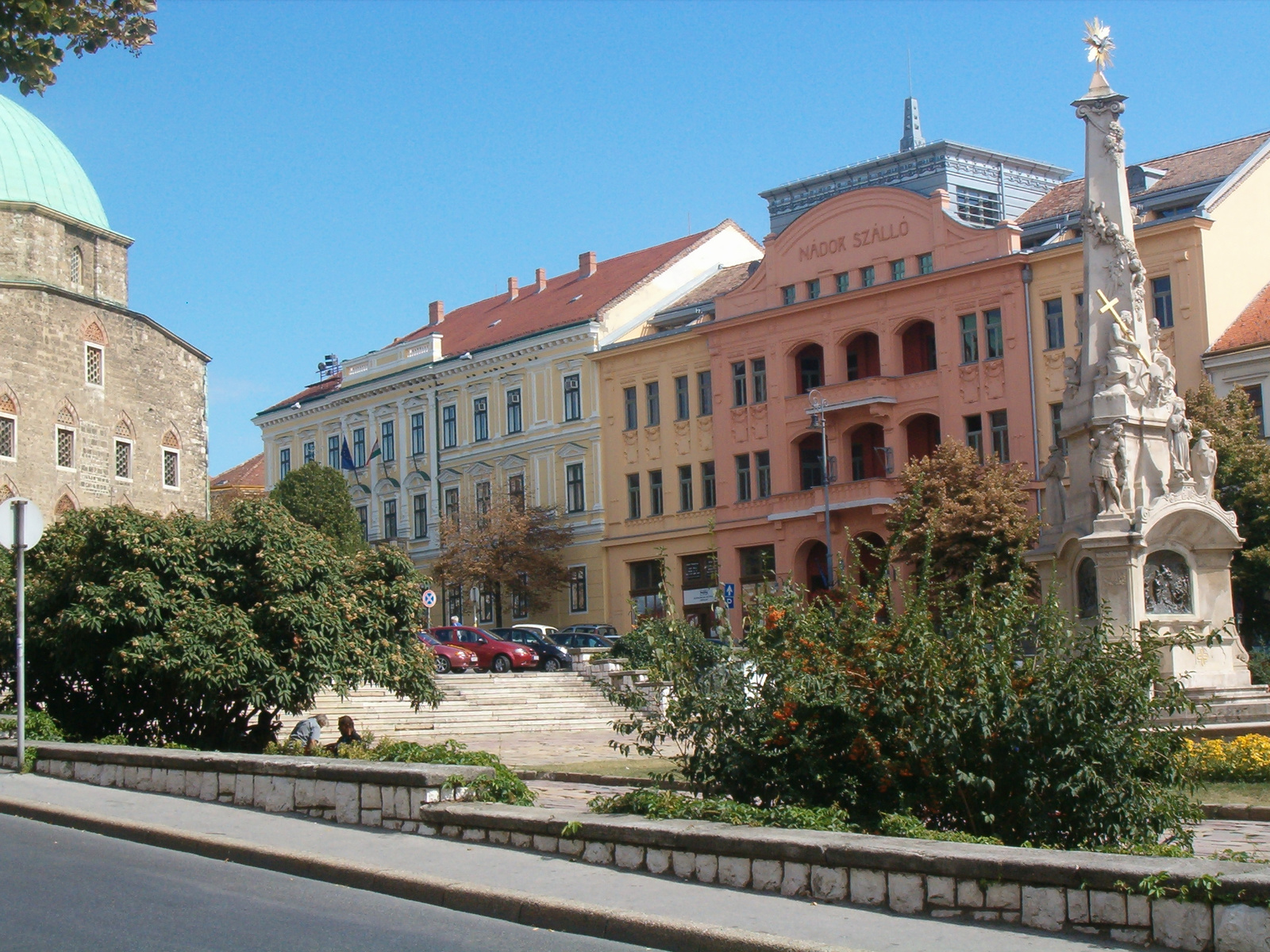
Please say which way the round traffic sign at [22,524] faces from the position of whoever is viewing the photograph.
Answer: facing away from the viewer

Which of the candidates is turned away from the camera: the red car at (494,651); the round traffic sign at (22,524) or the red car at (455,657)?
the round traffic sign

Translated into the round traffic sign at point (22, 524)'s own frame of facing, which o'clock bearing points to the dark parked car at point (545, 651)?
The dark parked car is roughly at 1 o'clock from the round traffic sign.

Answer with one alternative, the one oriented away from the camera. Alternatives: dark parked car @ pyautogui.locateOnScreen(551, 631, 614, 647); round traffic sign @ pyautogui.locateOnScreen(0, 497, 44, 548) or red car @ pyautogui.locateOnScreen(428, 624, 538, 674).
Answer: the round traffic sign

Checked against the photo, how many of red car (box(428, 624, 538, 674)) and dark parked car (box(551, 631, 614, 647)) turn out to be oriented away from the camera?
0

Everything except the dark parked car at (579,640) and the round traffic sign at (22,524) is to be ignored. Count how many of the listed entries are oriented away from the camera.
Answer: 1

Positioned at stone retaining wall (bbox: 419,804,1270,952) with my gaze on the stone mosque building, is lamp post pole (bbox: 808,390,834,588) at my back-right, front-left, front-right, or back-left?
front-right

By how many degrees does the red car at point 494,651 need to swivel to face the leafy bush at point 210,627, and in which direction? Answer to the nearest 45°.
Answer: approximately 45° to its right
